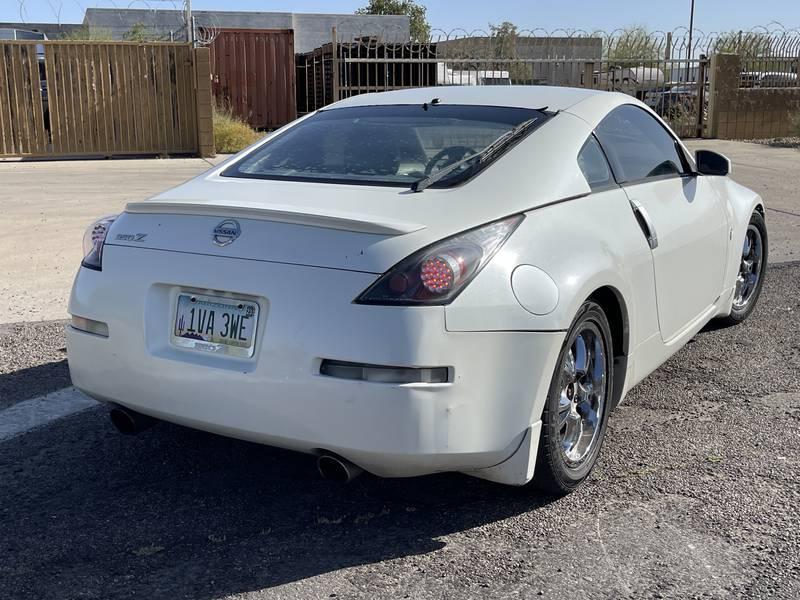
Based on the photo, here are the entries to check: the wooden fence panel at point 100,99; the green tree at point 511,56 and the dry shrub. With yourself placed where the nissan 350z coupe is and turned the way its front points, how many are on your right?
0

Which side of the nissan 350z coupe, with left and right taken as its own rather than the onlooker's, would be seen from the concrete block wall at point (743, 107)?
front

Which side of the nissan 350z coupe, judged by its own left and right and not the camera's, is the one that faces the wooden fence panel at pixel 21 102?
left

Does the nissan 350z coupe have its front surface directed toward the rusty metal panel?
no

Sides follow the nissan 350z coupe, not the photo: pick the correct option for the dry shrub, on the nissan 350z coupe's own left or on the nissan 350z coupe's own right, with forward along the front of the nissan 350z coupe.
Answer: on the nissan 350z coupe's own left

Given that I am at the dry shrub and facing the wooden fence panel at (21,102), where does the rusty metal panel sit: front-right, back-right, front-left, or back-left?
back-right

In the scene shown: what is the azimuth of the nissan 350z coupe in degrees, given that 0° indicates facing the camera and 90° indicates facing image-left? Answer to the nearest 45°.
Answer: approximately 225°

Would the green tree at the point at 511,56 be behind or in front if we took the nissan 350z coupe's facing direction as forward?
in front

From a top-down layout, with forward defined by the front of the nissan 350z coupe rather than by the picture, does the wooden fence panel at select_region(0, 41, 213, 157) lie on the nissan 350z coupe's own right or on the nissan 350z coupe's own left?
on the nissan 350z coupe's own left

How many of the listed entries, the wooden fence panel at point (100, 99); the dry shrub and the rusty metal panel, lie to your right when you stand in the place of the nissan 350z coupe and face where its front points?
0
